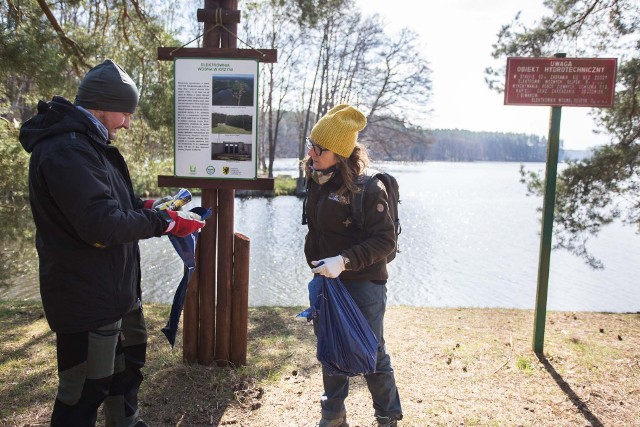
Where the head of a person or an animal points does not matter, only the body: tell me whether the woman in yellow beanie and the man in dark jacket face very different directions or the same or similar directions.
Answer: very different directions

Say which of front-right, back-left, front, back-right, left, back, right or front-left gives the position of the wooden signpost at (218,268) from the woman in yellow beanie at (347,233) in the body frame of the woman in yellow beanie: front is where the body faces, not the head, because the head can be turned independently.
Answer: right

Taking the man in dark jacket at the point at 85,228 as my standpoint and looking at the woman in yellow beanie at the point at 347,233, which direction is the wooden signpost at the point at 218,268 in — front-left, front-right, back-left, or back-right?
front-left

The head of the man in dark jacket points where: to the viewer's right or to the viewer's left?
to the viewer's right

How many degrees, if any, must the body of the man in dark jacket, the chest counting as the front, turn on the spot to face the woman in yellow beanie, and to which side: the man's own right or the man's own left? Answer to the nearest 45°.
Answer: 0° — they already face them

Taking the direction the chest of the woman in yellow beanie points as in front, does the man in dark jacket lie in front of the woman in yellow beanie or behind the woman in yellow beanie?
in front

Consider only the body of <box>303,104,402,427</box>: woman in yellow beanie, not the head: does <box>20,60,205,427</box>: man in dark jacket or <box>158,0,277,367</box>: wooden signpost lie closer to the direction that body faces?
the man in dark jacket

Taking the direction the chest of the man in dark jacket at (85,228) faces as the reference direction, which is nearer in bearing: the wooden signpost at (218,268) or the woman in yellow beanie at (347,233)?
the woman in yellow beanie

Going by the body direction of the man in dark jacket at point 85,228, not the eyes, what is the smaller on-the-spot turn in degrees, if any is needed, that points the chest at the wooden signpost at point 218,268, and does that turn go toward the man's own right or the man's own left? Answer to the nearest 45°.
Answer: approximately 45° to the man's own left

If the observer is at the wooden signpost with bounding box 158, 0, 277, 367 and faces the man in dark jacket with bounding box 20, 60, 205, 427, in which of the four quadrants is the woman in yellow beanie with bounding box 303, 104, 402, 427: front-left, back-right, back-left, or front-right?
front-left

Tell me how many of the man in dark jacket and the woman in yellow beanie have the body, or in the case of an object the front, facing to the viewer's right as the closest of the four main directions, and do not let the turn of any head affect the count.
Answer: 1

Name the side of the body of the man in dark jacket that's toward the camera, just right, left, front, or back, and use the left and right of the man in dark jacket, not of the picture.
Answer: right
